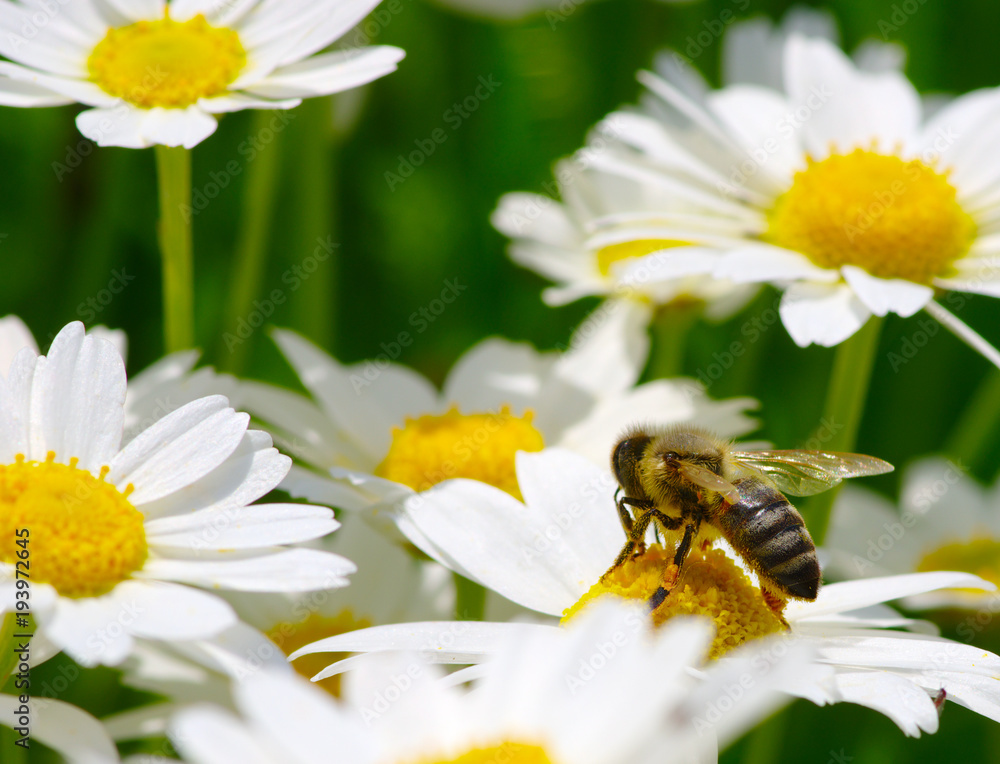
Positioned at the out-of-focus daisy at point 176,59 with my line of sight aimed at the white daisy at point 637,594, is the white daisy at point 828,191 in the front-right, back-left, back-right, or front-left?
front-left

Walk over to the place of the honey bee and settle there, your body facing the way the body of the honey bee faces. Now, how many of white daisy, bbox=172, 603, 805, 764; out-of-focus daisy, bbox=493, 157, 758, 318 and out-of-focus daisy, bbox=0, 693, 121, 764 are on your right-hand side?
1

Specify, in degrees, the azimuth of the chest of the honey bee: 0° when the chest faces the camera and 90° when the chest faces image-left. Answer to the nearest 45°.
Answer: approximately 90°

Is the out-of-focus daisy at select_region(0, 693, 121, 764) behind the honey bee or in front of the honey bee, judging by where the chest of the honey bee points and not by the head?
in front

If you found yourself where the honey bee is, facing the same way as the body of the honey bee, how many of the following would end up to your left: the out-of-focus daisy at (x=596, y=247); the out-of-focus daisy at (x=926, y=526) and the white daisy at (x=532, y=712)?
1
